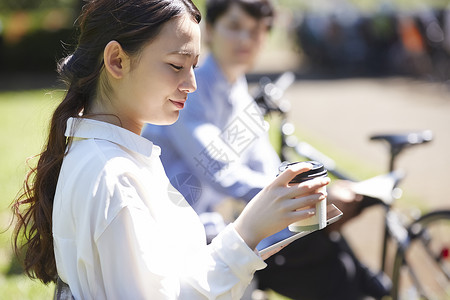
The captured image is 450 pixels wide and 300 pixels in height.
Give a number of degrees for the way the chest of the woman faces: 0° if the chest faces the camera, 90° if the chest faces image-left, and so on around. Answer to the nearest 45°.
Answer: approximately 270°

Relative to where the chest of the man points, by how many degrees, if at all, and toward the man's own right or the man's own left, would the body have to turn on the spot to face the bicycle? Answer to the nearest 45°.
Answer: approximately 45° to the man's own left

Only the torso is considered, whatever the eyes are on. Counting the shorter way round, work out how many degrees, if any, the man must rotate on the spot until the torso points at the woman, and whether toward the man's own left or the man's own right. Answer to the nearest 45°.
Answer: approximately 45° to the man's own right
